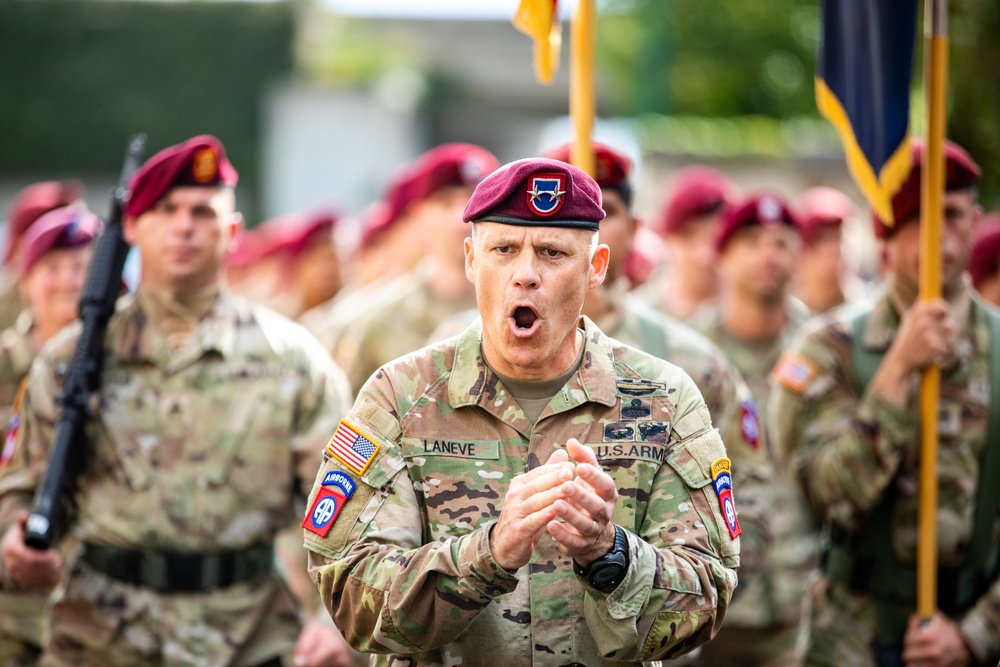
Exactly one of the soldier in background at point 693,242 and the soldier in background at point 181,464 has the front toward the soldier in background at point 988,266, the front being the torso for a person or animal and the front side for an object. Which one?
the soldier in background at point 693,242

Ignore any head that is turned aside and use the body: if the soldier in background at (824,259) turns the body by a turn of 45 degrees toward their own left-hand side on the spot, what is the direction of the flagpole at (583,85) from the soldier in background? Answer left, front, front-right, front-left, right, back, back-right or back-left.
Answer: right

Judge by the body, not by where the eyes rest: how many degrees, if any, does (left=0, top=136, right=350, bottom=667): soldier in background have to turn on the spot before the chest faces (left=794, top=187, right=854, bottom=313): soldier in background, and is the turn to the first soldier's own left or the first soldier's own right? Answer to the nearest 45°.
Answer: approximately 135° to the first soldier's own left

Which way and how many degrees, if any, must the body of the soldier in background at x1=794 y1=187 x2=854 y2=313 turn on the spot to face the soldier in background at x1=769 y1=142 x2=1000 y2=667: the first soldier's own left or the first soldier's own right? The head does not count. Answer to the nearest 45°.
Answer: approximately 45° to the first soldier's own right

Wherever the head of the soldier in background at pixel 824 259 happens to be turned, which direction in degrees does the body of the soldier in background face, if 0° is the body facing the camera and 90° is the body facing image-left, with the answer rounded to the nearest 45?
approximately 315°

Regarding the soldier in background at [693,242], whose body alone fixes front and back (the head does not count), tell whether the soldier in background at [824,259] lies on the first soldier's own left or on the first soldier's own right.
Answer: on the first soldier's own left

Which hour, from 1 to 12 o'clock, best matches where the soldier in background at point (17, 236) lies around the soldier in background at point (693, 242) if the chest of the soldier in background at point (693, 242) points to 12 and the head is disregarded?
the soldier in background at point (17, 236) is roughly at 4 o'clock from the soldier in background at point (693, 242).

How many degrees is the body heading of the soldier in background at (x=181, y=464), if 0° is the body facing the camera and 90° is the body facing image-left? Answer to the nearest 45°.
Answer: approximately 0°

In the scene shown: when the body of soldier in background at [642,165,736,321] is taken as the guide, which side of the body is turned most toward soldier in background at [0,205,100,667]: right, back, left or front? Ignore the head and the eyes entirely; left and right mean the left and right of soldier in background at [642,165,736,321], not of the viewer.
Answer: right

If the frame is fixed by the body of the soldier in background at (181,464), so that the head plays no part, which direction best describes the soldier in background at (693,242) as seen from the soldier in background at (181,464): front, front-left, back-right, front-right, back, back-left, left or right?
back-left
